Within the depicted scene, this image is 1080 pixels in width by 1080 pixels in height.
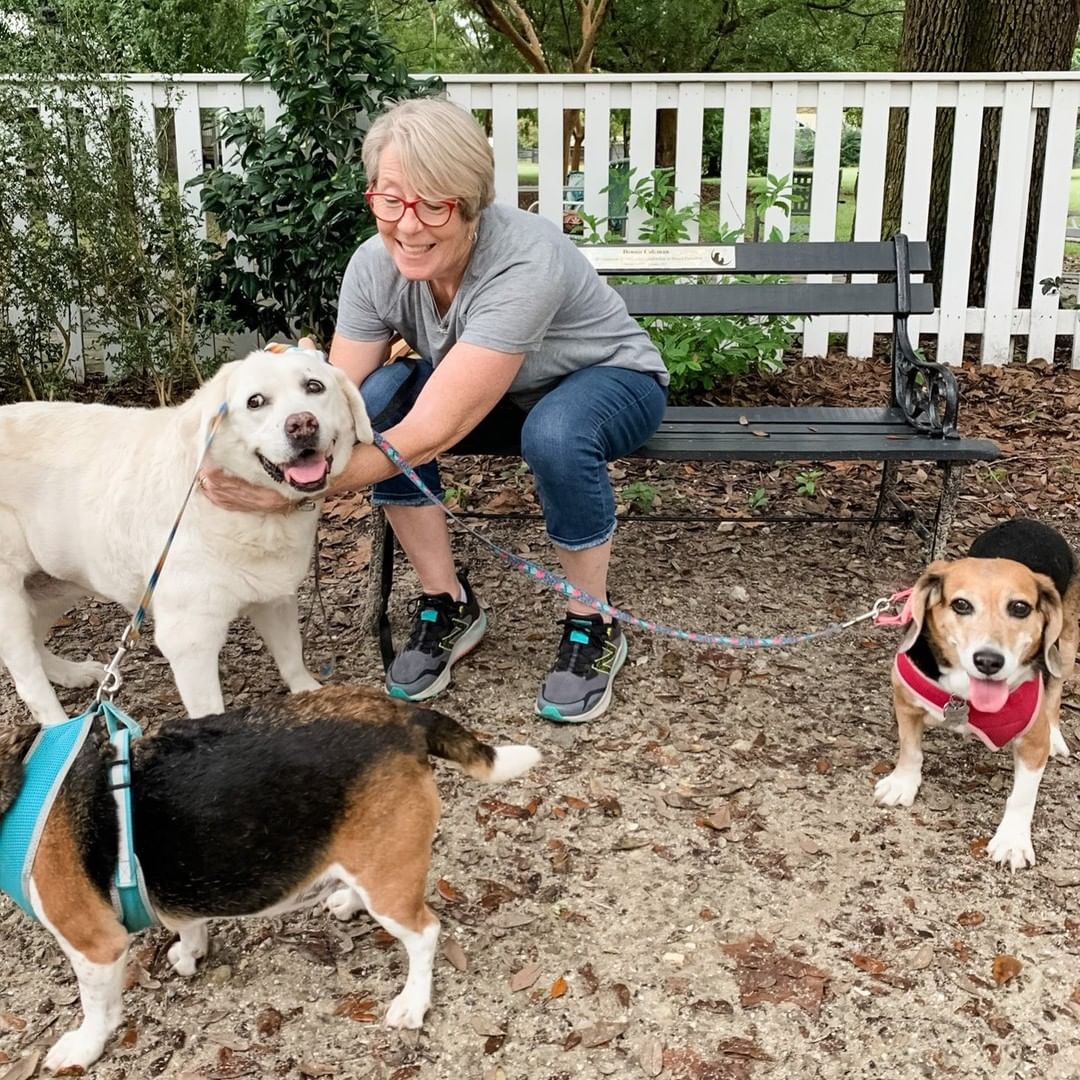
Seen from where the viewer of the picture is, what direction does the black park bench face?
facing the viewer and to the right of the viewer

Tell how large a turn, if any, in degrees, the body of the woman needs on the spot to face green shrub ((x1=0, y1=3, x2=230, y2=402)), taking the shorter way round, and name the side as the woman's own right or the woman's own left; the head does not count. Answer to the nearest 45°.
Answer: approximately 90° to the woman's own right

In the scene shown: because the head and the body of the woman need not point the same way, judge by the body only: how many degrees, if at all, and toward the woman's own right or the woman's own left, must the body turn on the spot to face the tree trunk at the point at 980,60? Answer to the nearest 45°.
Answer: approximately 180°

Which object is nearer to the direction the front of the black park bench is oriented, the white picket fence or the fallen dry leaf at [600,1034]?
the fallen dry leaf

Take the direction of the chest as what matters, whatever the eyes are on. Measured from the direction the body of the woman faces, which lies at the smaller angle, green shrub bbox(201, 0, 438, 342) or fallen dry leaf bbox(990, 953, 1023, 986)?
the fallen dry leaf

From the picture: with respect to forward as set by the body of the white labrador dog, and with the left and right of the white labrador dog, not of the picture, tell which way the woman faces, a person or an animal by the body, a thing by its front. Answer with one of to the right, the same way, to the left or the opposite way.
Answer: to the right

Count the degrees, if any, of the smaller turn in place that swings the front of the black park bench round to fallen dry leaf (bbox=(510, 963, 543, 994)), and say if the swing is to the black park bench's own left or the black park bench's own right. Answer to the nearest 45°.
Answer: approximately 45° to the black park bench's own right

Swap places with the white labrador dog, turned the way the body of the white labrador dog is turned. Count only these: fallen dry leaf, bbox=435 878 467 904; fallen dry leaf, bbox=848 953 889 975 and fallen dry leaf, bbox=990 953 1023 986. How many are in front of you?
3

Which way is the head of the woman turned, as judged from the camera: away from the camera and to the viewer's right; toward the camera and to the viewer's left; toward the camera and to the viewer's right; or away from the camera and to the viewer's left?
toward the camera and to the viewer's left

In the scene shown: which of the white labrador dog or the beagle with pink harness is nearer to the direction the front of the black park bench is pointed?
the beagle with pink harness

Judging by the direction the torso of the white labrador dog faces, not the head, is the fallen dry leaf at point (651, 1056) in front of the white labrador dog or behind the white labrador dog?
in front

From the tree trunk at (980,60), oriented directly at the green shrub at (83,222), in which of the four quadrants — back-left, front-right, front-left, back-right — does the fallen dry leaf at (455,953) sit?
front-left

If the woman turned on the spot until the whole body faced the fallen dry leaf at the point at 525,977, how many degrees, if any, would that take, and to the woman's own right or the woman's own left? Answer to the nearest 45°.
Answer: approximately 45° to the woman's own left

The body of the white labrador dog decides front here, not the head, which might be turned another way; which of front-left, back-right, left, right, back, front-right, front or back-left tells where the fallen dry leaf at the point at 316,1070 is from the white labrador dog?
front-right

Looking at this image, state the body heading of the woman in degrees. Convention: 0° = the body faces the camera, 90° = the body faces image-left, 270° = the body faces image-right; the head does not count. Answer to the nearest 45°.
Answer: approximately 45°
